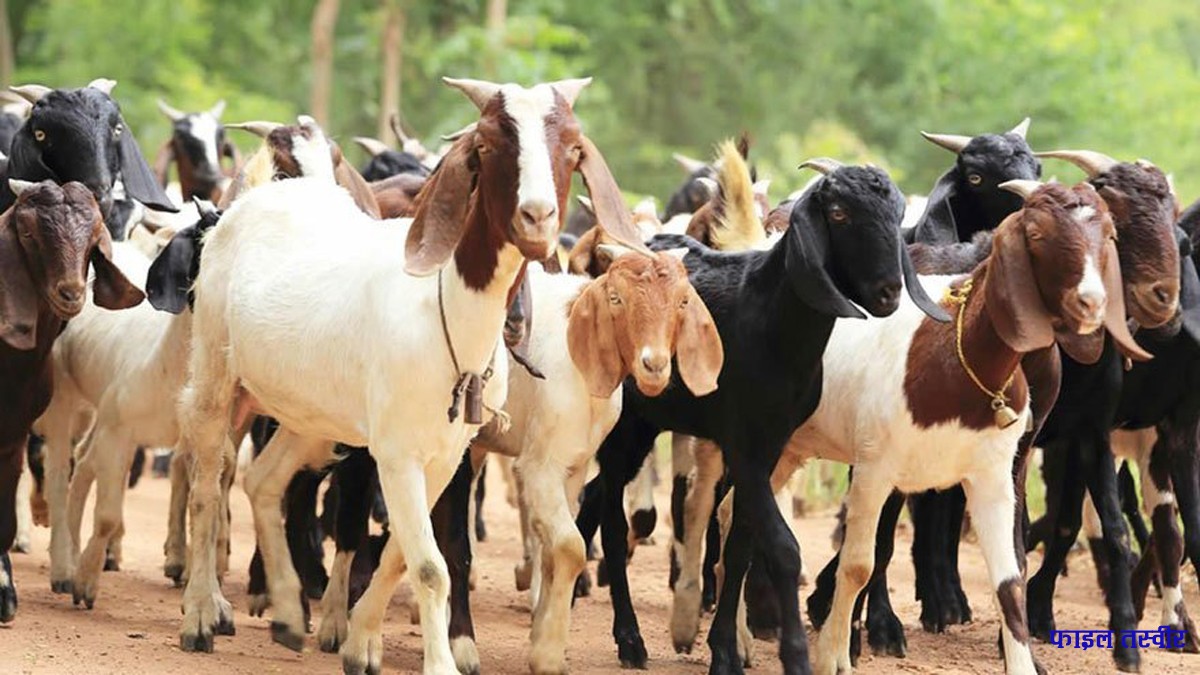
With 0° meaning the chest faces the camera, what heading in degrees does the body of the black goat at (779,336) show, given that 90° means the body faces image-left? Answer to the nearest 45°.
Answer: approximately 315°

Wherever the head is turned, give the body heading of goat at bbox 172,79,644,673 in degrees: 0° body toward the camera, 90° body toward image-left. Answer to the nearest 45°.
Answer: approximately 315°

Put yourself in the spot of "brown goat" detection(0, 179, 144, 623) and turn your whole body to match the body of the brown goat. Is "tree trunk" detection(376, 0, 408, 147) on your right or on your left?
on your left

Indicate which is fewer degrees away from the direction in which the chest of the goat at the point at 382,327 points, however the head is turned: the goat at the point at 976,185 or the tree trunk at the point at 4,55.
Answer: the goat

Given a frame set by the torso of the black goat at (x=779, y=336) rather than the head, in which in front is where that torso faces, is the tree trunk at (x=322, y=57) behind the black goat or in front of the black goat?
behind

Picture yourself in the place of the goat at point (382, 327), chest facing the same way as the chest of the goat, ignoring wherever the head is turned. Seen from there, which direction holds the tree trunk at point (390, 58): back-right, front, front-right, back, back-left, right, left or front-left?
back-left

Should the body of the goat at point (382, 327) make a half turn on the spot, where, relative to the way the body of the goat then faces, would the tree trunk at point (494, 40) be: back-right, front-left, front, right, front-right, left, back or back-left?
front-right

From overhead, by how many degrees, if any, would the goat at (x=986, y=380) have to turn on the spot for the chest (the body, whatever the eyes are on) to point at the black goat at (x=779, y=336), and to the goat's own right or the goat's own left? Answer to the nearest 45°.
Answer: approximately 135° to the goat's own right
